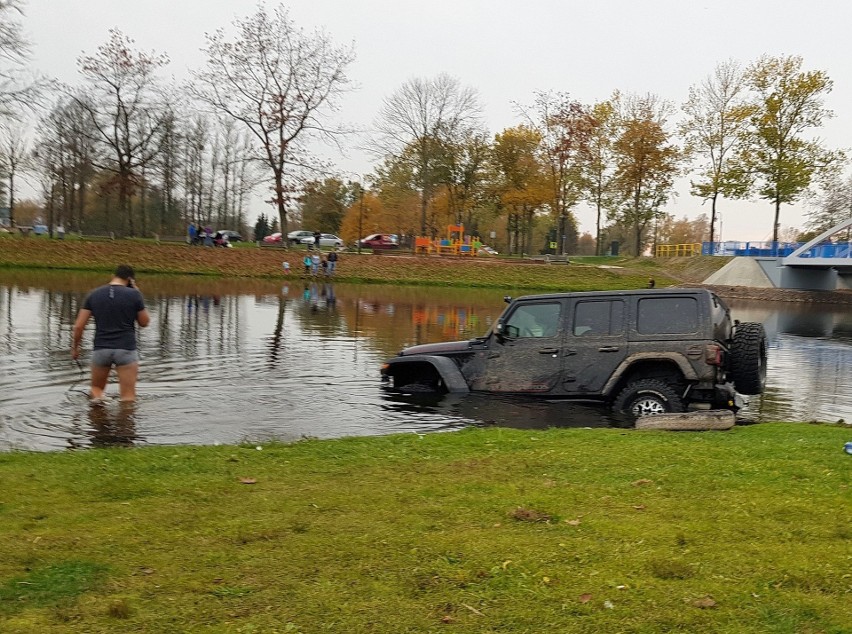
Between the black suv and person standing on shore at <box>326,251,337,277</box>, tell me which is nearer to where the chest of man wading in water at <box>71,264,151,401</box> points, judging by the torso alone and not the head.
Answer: the person standing on shore

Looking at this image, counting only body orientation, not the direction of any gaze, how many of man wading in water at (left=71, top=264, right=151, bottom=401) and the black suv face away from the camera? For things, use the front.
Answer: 1

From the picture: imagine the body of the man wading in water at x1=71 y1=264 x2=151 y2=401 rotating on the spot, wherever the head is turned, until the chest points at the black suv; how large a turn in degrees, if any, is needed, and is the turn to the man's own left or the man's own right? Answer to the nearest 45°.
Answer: approximately 90° to the man's own right

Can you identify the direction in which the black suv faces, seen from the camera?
facing to the left of the viewer

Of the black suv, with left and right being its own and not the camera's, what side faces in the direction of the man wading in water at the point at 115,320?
front

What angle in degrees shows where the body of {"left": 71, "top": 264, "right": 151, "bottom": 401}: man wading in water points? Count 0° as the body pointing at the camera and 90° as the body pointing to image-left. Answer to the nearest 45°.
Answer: approximately 180°

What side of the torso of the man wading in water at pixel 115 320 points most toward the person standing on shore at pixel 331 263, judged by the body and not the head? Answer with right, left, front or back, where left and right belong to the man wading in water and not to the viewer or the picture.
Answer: front

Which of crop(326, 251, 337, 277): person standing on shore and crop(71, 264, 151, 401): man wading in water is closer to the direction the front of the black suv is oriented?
the man wading in water
